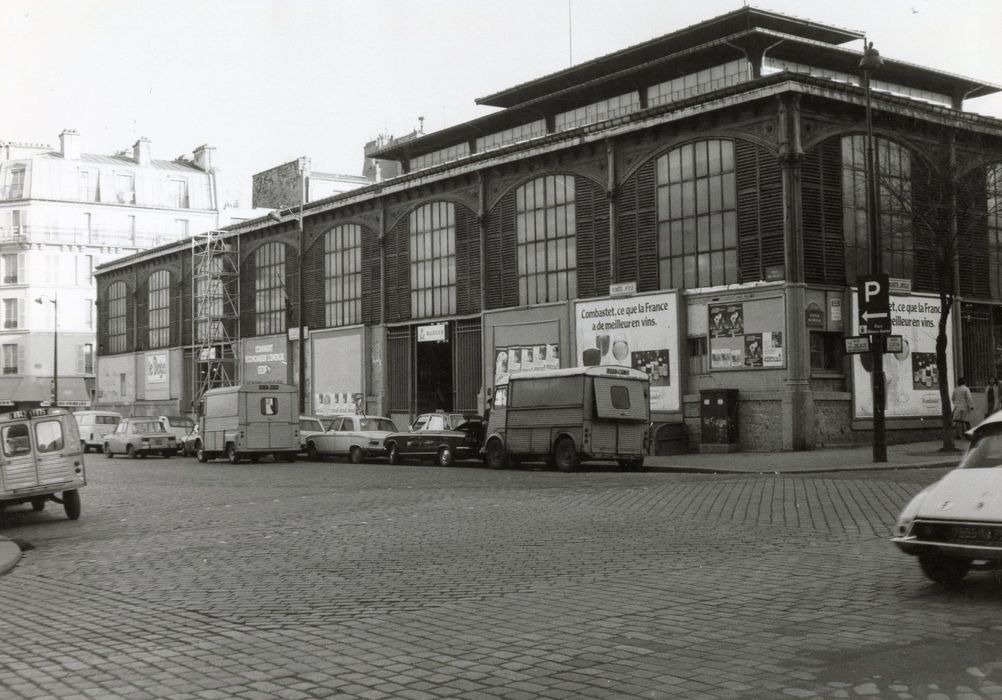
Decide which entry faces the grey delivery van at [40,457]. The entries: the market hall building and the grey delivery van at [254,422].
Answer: the market hall building

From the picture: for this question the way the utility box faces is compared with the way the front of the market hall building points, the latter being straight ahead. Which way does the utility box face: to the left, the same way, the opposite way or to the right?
the same way

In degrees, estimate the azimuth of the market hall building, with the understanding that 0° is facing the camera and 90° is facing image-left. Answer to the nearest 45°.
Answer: approximately 45°

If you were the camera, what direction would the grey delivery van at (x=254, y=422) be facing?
facing away from the viewer and to the left of the viewer

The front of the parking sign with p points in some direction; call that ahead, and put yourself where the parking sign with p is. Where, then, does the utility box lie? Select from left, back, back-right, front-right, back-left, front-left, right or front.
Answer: back-right

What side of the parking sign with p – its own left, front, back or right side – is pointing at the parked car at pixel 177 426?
right

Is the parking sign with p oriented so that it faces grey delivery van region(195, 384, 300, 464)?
no

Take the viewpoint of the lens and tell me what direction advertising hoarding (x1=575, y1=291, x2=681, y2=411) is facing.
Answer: facing the viewer and to the left of the viewer

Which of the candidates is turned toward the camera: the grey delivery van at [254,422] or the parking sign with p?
the parking sign with p

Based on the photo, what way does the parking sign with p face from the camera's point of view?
toward the camera

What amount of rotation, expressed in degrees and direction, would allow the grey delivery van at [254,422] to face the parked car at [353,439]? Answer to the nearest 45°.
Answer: approximately 135° to its right

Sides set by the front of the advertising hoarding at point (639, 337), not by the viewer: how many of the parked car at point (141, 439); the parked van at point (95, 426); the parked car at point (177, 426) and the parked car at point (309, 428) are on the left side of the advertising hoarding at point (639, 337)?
0

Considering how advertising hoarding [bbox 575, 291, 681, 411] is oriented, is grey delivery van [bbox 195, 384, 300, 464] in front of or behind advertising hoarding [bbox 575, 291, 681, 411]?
in front

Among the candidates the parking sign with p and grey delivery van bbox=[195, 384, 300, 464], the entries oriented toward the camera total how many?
1

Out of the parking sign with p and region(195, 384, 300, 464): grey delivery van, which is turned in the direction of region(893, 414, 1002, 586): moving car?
the parking sign with p

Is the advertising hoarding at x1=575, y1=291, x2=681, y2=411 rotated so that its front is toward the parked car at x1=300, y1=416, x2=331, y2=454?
no

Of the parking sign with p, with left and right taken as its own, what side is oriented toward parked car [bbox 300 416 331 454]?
right
